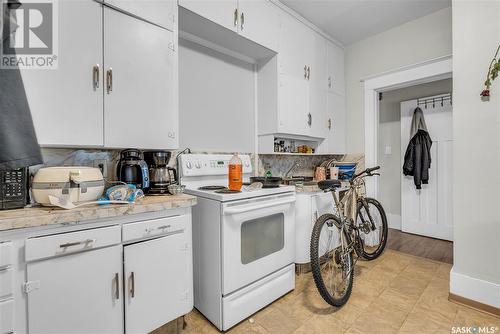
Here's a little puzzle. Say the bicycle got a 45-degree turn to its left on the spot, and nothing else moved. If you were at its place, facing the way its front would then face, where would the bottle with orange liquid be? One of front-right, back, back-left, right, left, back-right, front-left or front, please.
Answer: back-left

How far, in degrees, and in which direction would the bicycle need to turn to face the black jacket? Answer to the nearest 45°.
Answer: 0° — it already faces it

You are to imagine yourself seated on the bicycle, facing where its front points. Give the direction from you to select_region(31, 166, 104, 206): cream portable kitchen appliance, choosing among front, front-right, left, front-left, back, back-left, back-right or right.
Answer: back

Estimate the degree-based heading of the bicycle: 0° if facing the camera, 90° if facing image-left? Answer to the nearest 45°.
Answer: approximately 225°

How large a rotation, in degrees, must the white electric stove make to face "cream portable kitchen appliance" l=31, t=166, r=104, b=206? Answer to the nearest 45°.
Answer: approximately 90° to its right

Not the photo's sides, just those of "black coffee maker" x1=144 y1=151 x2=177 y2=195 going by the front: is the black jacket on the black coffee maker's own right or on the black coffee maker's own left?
on the black coffee maker's own left

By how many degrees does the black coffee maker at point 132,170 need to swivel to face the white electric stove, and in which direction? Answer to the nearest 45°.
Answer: approximately 45° to its left

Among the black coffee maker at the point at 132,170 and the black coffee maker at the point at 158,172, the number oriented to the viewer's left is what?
0

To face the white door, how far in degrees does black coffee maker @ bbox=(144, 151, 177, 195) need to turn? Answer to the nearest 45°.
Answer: approximately 45° to its left
